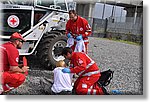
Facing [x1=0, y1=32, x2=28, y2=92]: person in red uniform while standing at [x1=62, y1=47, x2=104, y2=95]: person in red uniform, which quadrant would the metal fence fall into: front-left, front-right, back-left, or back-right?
back-right

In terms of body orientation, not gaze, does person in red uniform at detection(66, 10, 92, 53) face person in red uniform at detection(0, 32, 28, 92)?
yes

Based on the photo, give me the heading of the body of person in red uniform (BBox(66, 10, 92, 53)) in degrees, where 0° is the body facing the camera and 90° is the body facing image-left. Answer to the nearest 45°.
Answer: approximately 45°

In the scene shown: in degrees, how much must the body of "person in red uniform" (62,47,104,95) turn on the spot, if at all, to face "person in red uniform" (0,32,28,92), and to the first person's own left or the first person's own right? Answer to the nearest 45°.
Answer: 0° — they already face them

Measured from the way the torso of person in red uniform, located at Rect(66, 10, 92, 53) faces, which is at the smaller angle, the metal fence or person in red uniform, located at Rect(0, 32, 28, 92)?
the person in red uniform

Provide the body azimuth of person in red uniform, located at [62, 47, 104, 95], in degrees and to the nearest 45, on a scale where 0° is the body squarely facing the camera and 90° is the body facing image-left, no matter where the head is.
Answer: approximately 90°

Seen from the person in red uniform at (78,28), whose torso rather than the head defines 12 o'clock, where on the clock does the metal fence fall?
The metal fence is roughly at 7 o'clock from the person in red uniform.
